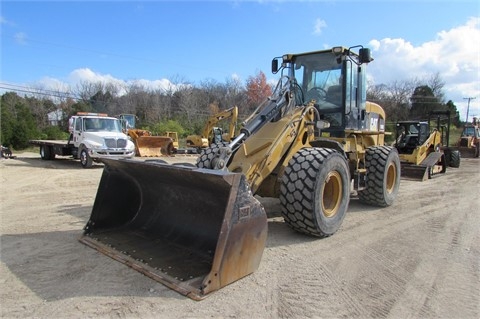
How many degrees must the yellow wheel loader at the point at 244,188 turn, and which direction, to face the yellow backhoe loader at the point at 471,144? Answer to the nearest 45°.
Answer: approximately 180°

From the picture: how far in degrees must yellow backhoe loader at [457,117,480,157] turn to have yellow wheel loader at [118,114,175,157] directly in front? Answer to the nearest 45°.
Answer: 0° — it already faces it

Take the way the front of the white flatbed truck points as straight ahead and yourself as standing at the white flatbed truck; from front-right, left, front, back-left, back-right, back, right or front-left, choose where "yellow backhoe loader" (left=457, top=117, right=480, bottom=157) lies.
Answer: front-left

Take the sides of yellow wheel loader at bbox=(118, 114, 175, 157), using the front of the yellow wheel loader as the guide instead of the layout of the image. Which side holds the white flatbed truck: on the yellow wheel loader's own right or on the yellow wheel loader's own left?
on the yellow wheel loader's own right

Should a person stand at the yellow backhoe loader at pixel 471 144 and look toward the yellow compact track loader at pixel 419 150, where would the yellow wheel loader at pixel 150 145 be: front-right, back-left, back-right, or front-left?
front-right

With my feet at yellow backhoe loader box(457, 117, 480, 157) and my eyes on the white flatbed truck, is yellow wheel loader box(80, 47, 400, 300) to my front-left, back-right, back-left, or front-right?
front-left

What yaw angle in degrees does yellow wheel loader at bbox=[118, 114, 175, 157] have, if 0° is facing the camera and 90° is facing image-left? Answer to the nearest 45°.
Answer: approximately 315°

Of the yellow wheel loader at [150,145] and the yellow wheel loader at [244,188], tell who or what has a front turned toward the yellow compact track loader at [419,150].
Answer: the yellow wheel loader at [150,145]

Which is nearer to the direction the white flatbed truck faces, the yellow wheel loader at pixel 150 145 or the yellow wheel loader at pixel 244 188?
the yellow wheel loader at pixel 244 188

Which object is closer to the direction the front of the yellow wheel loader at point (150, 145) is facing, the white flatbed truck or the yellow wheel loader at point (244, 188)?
the yellow wheel loader at point (244, 188)

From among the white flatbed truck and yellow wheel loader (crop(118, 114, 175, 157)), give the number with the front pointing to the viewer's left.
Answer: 0

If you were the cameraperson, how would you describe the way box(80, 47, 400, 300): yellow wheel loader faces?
facing the viewer and to the left of the viewer

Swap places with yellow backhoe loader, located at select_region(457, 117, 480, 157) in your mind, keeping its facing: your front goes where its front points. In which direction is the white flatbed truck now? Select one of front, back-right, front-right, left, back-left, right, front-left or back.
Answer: front

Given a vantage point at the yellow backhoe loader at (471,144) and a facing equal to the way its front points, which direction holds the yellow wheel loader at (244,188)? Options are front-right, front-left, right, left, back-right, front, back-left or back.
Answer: front-left

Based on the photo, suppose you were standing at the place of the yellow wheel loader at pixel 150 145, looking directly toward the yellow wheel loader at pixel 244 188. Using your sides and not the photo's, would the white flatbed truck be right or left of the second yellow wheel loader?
right

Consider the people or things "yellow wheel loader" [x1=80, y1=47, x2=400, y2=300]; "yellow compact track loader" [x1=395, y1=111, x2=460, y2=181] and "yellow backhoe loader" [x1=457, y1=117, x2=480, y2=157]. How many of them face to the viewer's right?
0

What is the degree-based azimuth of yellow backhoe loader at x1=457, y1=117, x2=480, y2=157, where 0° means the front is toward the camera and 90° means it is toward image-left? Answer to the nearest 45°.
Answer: approximately 45°
